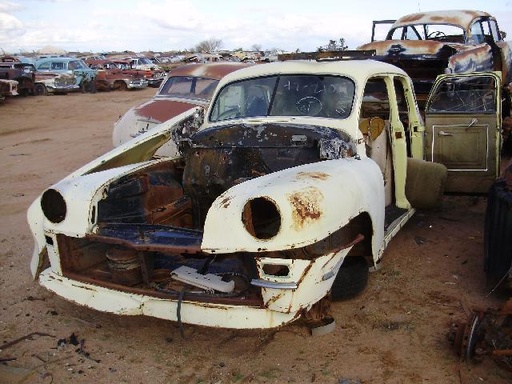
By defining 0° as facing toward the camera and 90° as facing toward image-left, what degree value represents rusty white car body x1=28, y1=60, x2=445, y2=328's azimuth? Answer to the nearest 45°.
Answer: approximately 45°

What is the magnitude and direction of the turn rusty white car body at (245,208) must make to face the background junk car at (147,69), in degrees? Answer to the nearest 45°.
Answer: approximately 135° to its right

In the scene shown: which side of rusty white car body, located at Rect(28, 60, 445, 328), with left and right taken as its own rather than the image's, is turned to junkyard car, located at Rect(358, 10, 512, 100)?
back

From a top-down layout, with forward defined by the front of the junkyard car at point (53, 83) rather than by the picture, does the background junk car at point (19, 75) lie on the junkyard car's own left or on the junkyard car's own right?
on the junkyard car's own right

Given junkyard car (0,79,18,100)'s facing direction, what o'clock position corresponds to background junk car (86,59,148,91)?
The background junk car is roughly at 9 o'clock from the junkyard car.

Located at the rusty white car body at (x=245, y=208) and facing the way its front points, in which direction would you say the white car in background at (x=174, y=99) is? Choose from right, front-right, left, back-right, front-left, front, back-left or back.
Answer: back-right

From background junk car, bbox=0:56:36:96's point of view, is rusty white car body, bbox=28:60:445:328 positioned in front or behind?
in front

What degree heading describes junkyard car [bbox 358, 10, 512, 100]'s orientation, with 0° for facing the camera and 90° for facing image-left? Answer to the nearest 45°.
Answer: approximately 45°

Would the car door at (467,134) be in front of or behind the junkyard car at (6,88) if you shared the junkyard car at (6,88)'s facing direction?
in front

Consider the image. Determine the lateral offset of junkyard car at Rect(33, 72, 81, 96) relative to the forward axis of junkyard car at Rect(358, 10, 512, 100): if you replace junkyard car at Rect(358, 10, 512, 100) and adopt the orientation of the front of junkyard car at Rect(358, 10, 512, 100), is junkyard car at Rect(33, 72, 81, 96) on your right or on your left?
on your right

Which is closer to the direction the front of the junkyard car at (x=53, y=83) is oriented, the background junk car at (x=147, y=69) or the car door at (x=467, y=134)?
the car door
